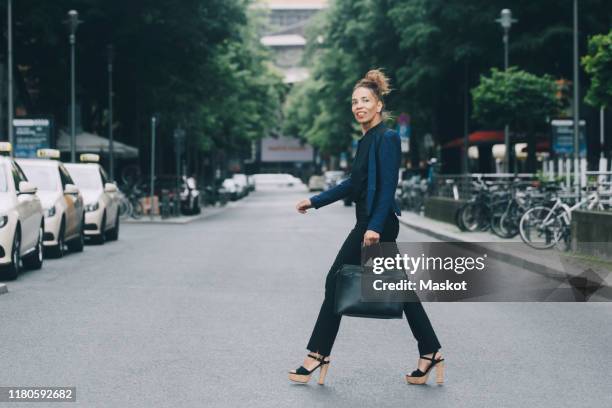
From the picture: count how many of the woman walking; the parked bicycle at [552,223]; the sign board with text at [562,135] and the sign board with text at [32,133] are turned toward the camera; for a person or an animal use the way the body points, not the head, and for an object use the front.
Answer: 2

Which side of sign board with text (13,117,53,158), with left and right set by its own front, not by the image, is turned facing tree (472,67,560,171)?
left

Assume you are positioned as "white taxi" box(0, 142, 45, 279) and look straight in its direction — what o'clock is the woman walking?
The woman walking is roughly at 10 o'clock from the white taxi.

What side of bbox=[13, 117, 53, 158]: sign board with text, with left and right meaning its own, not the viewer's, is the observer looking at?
front

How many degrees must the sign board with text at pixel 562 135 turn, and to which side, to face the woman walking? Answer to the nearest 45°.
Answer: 0° — it already faces them

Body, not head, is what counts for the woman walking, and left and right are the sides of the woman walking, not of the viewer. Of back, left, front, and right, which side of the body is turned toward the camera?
left

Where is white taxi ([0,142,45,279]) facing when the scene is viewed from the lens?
facing the viewer and to the left of the viewer

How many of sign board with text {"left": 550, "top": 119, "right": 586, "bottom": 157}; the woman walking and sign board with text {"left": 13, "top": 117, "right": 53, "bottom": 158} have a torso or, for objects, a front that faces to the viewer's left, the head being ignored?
1

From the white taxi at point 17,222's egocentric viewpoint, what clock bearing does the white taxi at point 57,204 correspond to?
the white taxi at point 57,204 is roughly at 5 o'clock from the white taxi at point 17,222.

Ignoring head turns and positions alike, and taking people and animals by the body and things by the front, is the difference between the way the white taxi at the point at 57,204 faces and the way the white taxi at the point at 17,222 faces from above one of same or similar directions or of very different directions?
same or similar directions

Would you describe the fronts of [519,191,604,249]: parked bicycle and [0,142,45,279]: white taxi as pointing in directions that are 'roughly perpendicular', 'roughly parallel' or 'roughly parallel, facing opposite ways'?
roughly perpendicular

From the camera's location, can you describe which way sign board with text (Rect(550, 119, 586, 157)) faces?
facing the viewer
